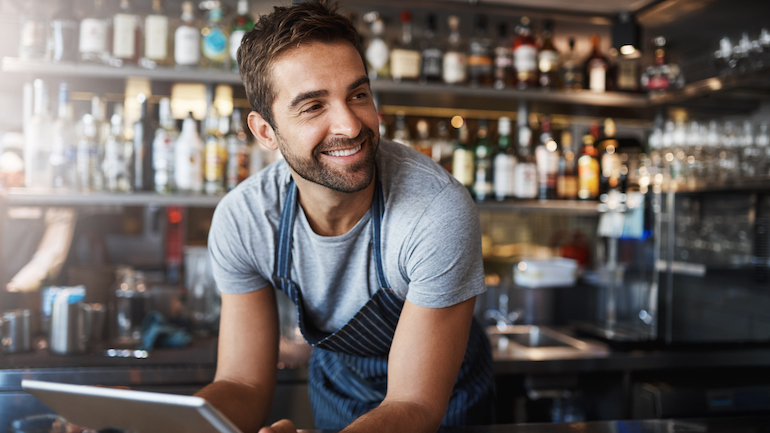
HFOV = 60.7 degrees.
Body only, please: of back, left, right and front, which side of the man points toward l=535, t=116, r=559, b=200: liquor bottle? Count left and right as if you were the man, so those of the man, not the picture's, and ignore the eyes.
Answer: back

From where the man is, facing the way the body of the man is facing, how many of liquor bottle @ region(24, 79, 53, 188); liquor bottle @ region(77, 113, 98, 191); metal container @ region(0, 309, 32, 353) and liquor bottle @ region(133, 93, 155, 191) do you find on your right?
4

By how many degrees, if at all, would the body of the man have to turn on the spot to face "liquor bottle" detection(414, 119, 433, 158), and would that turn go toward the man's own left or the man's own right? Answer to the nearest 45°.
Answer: approximately 135° to the man's own right

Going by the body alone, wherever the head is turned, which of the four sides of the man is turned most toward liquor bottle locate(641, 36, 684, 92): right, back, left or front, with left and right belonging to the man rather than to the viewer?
back

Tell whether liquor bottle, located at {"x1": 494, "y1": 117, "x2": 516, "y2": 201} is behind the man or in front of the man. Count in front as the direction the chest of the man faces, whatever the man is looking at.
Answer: behind

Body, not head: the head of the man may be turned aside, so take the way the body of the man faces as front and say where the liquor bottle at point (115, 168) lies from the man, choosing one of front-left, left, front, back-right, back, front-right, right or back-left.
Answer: right

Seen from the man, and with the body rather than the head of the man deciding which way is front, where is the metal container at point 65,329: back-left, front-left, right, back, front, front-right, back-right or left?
right

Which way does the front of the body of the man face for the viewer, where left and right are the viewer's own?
facing the viewer and to the left of the viewer

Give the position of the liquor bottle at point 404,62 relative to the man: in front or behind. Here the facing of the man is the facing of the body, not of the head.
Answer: behind

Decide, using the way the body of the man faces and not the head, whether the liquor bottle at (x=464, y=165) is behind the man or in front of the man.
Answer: behind

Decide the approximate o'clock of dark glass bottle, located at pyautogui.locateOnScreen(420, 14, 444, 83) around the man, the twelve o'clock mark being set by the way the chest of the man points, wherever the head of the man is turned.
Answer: The dark glass bottle is roughly at 5 o'clock from the man.

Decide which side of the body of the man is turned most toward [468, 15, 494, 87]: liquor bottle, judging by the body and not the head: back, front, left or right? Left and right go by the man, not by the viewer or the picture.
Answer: back

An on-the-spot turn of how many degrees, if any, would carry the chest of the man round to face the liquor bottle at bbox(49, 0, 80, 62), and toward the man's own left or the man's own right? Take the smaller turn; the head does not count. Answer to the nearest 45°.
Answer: approximately 90° to the man's own right

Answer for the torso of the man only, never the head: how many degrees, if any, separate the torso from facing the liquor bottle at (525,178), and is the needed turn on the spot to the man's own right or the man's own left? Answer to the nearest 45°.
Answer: approximately 180°

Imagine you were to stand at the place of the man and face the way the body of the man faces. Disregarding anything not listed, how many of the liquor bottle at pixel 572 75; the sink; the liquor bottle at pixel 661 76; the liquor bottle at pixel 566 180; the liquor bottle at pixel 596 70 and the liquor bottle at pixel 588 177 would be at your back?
6
